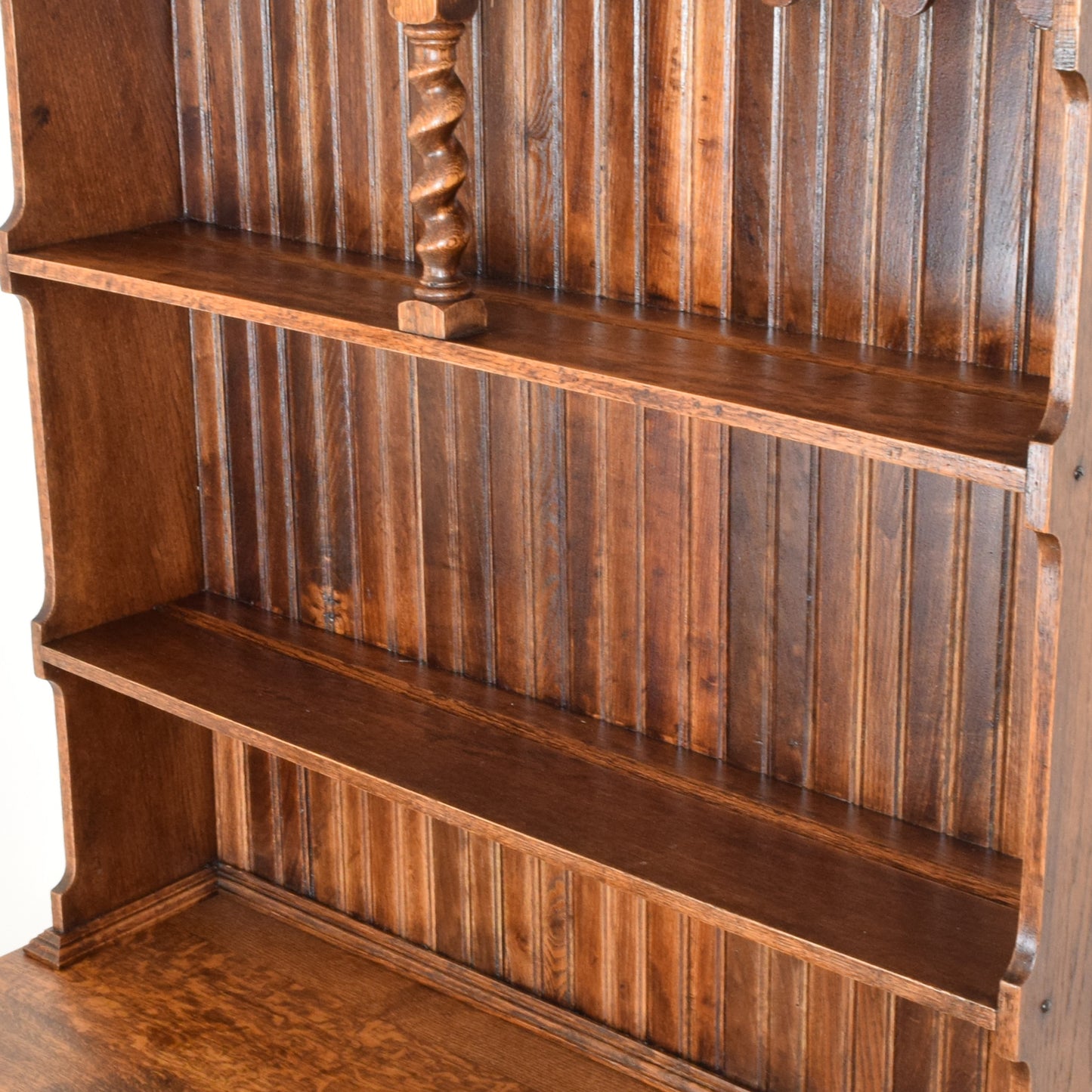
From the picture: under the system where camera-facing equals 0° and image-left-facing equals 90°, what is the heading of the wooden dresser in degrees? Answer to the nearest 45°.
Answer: approximately 45°
